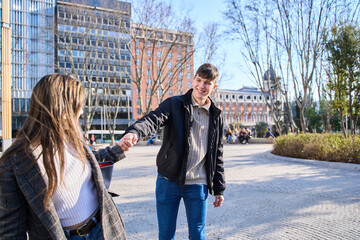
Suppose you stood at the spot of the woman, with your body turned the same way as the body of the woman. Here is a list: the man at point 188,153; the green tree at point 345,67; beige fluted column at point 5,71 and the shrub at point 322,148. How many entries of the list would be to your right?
0

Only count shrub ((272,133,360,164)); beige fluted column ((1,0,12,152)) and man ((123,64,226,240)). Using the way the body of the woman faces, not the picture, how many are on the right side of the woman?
0

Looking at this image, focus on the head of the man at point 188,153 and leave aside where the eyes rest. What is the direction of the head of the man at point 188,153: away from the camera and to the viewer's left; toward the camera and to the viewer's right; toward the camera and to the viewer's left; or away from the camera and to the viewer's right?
toward the camera and to the viewer's left

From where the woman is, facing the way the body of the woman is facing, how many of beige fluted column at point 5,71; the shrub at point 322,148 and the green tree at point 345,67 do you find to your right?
0

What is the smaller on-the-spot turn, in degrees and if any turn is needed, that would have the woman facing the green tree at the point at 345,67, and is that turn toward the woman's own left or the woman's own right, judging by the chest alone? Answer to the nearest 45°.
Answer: approximately 90° to the woman's own left

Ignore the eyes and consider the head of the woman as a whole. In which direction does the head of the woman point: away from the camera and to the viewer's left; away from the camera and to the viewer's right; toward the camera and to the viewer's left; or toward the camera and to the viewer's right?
away from the camera and to the viewer's right

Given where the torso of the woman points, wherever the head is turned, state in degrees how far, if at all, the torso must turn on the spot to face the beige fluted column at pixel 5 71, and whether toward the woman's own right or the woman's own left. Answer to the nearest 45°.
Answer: approximately 135° to the woman's own left
